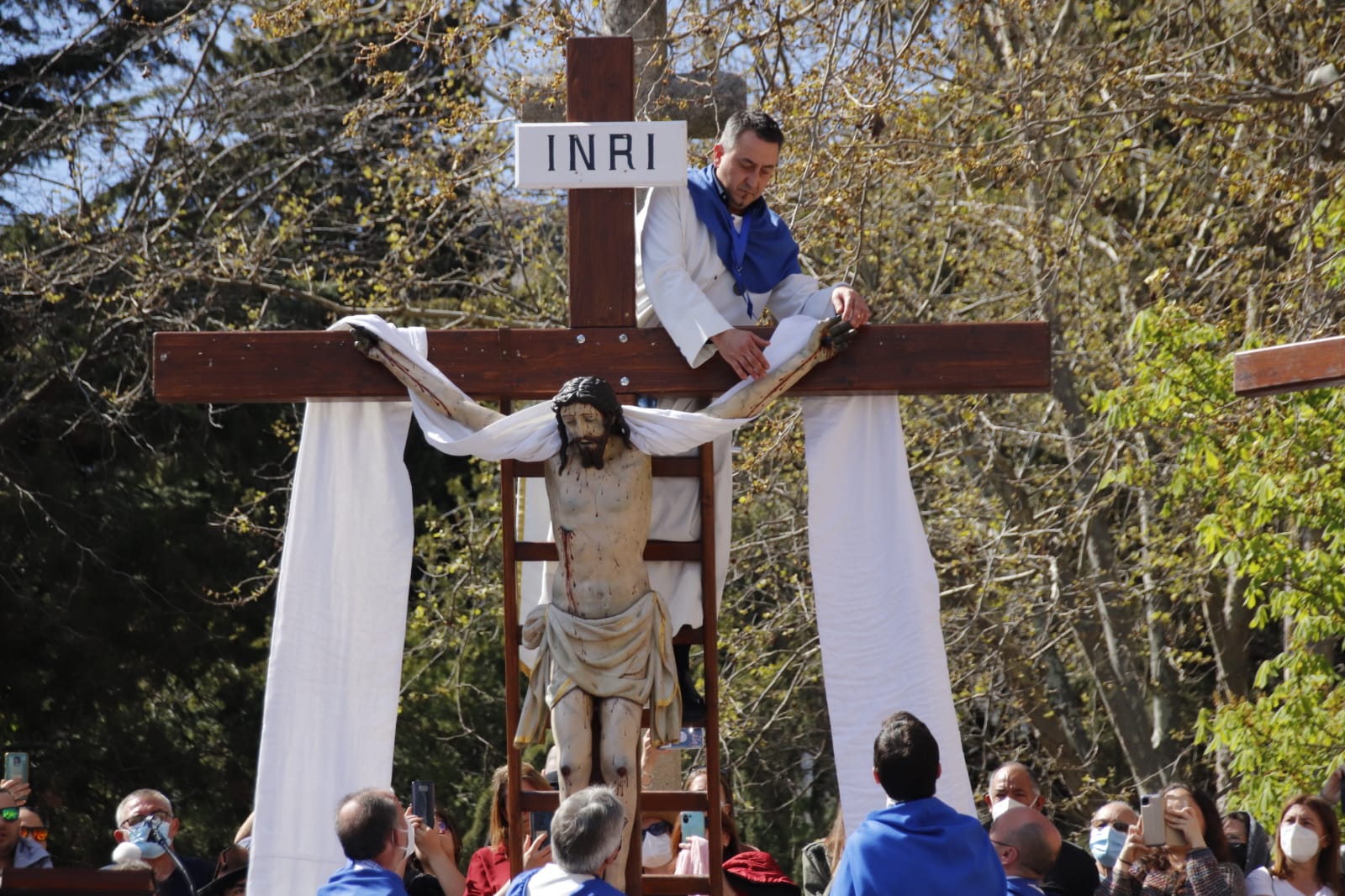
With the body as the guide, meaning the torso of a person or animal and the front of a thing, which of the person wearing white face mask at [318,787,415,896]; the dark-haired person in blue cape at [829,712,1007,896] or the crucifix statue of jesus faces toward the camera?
the crucifix statue of jesus

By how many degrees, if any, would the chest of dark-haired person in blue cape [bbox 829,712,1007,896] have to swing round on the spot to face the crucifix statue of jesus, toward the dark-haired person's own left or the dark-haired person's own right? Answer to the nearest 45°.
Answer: approximately 45° to the dark-haired person's own left

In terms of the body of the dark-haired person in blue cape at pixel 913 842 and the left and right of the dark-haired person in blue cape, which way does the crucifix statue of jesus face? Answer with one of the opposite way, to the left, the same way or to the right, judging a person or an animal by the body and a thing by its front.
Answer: the opposite way

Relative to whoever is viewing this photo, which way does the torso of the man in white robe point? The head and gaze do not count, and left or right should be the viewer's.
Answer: facing the viewer and to the right of the viewer

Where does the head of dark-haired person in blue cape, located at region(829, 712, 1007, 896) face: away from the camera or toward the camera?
away from the camera

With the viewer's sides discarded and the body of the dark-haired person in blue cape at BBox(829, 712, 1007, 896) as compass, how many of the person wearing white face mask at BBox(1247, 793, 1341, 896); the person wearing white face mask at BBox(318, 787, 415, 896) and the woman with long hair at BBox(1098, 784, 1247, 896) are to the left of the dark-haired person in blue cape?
1

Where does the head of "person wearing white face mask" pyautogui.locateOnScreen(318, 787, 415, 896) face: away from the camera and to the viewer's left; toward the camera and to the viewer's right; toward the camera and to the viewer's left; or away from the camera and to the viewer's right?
away from the camera and to the viewer's right

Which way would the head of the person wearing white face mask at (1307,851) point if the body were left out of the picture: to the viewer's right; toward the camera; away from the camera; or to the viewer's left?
toward the camera

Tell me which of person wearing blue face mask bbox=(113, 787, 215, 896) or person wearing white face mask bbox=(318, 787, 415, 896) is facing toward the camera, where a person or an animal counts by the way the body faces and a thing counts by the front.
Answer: the person wearing blue face mask

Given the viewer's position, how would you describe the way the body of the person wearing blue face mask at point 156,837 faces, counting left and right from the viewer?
facing the viewer

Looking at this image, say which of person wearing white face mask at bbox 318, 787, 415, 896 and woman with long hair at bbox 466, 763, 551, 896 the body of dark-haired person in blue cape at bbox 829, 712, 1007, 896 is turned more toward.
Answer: the woman with long hair

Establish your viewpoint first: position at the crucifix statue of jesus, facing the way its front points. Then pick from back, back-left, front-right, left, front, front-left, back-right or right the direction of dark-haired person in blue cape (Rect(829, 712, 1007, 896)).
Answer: front-left

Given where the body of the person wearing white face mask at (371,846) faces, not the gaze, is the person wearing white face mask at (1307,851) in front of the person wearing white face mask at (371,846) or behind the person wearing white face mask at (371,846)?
in front

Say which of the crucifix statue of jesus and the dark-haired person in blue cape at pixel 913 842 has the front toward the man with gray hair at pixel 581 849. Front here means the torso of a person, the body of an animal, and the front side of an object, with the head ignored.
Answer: the crucifix statue of jesus

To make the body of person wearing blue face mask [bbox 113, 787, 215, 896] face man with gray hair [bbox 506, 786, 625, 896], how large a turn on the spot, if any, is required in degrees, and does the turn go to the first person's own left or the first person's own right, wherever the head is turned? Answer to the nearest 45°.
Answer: approximately 45° to the first person's own left

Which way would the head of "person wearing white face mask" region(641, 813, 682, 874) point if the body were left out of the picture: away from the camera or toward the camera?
toward the camera

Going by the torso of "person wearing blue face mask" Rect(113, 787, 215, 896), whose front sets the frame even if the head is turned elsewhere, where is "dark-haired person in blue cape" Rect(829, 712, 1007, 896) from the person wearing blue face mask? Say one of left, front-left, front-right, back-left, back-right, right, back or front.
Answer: front-left
